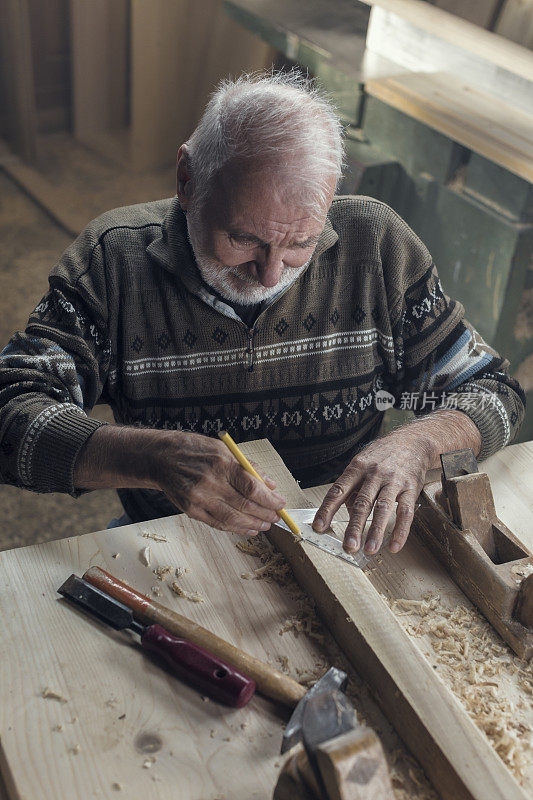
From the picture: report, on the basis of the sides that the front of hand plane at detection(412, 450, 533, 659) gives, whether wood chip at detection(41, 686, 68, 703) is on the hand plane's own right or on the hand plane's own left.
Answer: on the hand plane's own right

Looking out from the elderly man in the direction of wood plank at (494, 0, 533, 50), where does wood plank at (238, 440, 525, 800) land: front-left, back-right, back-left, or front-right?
back-right

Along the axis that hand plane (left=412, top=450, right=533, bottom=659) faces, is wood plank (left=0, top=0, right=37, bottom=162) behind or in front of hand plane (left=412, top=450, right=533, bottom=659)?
behind

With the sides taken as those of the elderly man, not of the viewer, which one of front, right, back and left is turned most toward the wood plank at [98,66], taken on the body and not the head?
back

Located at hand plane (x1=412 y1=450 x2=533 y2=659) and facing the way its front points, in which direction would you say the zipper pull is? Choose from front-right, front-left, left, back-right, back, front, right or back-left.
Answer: back

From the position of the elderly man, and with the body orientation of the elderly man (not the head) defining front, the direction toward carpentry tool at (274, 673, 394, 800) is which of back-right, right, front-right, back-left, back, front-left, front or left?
front

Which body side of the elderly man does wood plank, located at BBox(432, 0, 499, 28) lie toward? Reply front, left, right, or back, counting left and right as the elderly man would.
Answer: back

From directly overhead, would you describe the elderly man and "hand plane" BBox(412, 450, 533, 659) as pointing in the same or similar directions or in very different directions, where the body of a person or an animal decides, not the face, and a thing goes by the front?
same or similar directions

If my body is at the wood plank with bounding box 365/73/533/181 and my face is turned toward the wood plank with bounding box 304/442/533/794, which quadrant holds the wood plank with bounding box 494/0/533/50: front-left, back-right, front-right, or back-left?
back-left

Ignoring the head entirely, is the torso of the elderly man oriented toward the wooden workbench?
yes

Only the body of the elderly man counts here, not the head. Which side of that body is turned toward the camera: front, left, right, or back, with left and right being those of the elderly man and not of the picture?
front

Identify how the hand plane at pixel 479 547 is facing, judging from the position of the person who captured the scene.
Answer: facing the viewer and to the right of the viewer
